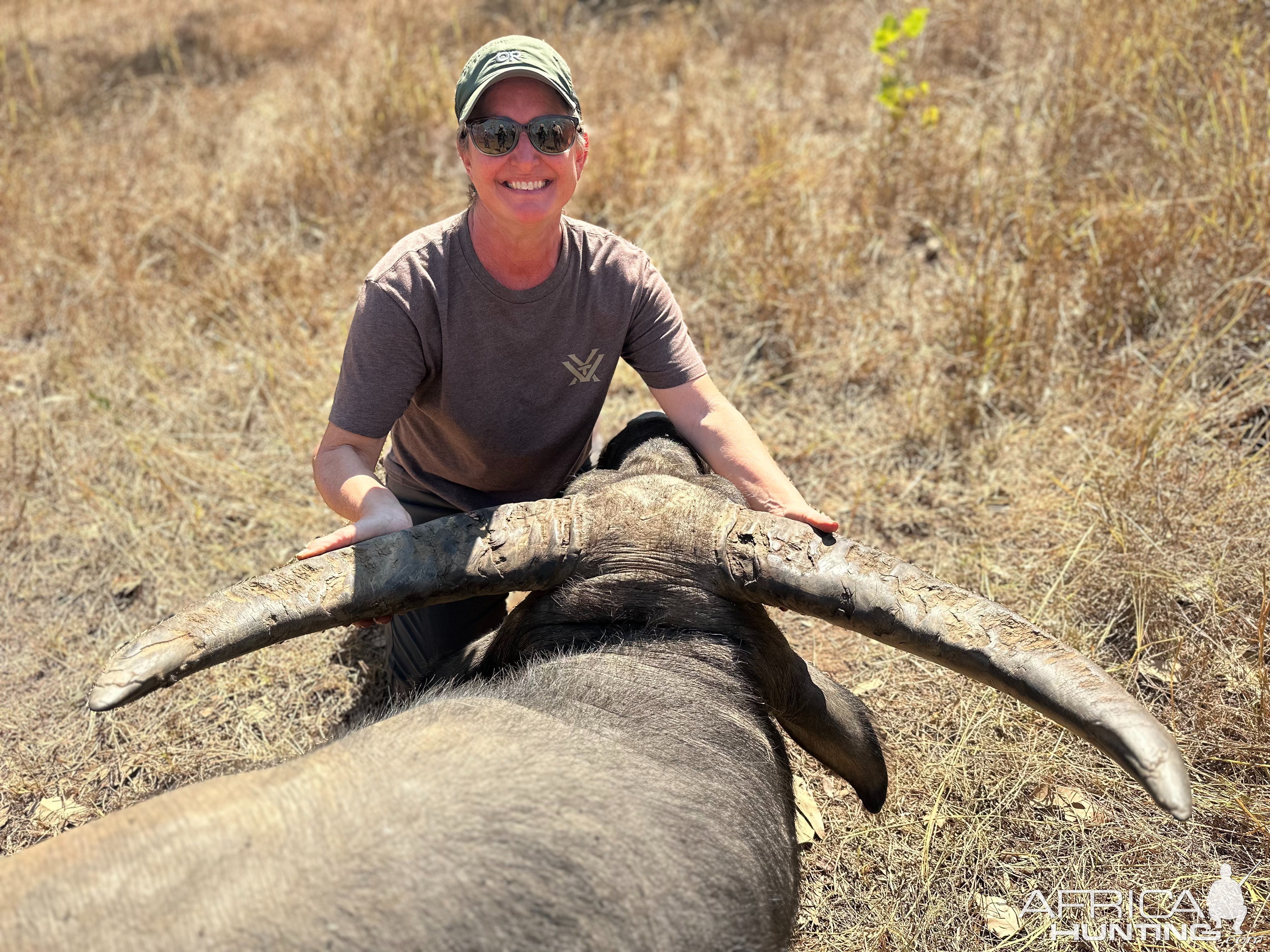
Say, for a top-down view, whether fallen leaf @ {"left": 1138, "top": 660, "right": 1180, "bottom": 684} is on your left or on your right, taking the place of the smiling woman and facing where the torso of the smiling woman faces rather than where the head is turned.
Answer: on your left

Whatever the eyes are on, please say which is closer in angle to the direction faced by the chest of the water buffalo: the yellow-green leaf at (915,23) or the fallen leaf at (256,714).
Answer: the yellow-green leaf

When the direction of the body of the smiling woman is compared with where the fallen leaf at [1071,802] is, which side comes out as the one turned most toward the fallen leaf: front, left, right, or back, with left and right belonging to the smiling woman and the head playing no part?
left

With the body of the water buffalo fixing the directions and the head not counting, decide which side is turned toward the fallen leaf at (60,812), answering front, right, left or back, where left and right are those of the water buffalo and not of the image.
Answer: left

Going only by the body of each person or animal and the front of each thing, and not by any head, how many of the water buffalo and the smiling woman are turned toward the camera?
1

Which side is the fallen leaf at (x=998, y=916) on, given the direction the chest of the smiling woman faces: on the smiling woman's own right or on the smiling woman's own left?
on the smiling woman's own left

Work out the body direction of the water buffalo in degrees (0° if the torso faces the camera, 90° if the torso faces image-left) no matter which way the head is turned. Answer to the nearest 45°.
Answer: approximately 225°

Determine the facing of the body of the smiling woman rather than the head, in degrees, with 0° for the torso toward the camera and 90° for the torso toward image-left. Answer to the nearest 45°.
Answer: approximately 0°
